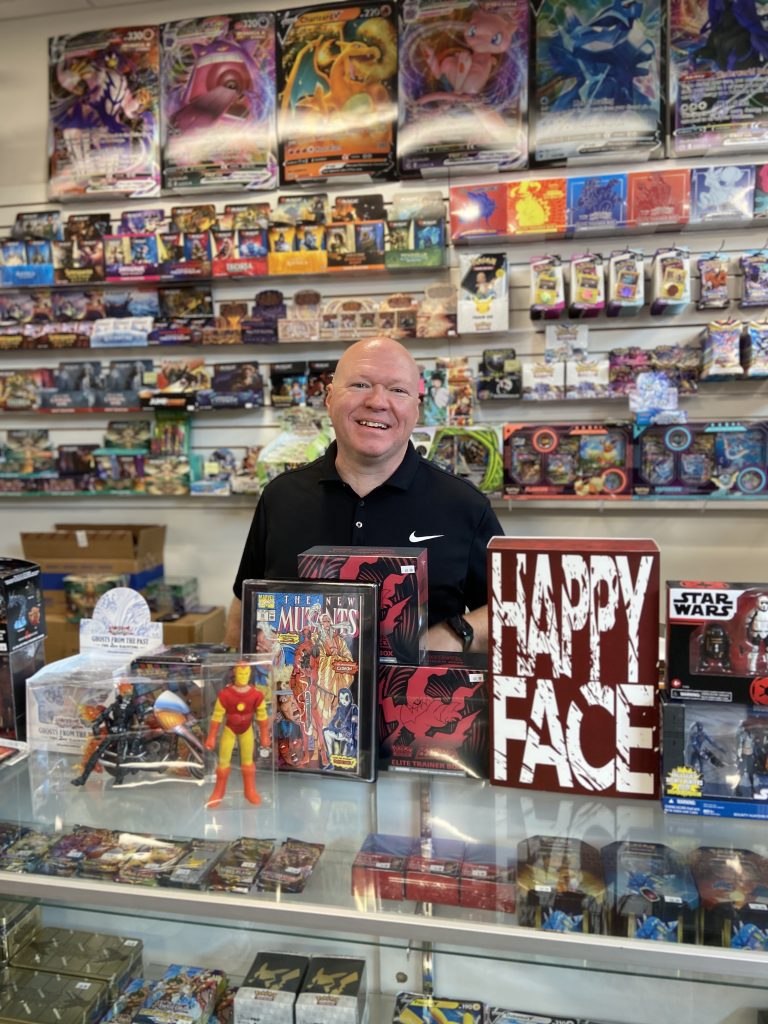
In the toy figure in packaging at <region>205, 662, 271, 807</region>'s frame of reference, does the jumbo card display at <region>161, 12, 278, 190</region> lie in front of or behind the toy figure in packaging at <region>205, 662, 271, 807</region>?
behind

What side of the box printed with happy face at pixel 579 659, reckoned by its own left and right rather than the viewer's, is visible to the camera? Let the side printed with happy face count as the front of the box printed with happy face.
front

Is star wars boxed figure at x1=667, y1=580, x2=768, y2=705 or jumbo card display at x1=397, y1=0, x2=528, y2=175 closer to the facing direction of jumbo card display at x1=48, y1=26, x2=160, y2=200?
the star wars boxed figure

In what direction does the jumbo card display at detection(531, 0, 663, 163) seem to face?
toward the camera

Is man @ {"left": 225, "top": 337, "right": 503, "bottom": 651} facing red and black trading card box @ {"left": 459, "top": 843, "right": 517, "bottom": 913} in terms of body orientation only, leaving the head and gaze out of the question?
yes

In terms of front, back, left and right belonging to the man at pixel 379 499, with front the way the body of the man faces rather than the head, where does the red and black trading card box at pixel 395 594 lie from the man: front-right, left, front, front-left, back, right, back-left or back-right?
front

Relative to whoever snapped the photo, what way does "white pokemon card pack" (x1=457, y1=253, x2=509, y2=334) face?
facing the viewer

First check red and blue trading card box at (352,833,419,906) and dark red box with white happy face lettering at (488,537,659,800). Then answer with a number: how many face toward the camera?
2

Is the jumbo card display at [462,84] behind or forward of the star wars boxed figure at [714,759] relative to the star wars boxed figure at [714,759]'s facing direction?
behind

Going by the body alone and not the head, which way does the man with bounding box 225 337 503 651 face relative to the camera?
toward the camera

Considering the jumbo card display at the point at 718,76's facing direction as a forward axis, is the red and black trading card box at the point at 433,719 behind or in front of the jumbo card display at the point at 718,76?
in front

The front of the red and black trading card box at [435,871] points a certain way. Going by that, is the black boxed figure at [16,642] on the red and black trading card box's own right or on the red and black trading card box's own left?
on the red and black trading card box's own right

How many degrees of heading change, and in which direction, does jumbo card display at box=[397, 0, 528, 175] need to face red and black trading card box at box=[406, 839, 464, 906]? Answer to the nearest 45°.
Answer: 0° — it already faces it
